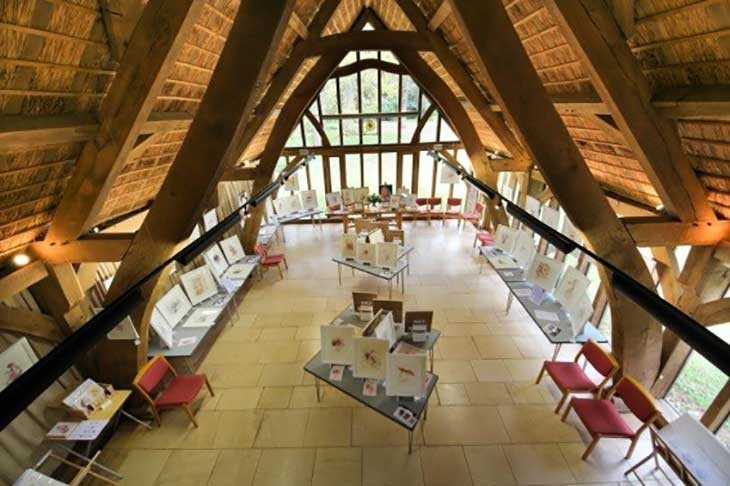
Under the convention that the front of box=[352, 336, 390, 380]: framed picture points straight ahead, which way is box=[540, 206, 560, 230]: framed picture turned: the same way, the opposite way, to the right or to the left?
to the right

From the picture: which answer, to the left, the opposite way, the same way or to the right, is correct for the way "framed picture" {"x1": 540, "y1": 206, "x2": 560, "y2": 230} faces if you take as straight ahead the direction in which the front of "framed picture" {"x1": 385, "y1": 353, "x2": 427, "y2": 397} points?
to the right

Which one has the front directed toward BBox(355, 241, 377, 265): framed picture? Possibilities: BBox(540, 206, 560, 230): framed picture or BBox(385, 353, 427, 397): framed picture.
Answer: BBox(540, 206, 560, 230): framed picture

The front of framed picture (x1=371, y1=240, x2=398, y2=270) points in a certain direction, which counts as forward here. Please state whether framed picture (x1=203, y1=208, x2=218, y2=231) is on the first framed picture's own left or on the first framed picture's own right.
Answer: on the first framed picture's own right

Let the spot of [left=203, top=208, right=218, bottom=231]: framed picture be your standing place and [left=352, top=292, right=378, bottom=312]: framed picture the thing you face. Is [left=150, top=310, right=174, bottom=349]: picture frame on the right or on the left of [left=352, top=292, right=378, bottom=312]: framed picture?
right

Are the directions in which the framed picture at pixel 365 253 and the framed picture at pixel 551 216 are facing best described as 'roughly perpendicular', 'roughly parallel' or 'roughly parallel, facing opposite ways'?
roughly perpendicular

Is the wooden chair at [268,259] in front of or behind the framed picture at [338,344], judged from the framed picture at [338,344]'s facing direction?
behind

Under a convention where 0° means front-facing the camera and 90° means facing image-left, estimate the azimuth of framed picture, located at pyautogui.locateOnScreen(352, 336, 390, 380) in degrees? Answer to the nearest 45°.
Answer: approximately 0°

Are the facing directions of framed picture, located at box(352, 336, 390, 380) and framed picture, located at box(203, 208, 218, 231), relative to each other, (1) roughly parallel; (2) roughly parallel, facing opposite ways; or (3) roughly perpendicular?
roughly perpendicular

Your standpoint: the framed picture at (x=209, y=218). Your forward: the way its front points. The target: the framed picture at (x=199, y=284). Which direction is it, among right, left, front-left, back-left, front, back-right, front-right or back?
front-right

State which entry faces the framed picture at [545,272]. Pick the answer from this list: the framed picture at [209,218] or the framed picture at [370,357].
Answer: the framed picture at [209,218]

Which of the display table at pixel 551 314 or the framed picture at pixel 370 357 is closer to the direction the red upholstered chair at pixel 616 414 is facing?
the framed picture

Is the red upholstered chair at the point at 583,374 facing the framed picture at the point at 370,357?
yes
